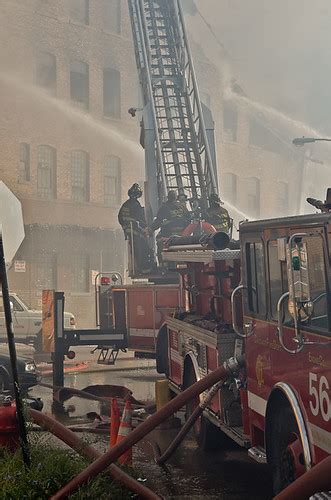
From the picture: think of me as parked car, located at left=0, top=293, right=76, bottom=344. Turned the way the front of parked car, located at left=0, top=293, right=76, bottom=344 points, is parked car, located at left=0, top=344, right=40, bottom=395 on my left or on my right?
on my right

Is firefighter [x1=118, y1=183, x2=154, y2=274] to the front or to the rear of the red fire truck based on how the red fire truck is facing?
to the rear

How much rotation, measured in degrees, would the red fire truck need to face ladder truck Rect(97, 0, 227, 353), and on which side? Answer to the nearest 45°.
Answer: approximately 135° to its left

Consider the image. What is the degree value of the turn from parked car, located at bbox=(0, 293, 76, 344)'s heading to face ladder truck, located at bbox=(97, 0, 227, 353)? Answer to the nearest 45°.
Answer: approximately 45° to its right

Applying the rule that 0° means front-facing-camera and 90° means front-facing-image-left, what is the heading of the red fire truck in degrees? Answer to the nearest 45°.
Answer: approximately 315°

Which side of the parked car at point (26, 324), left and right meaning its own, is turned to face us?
right
